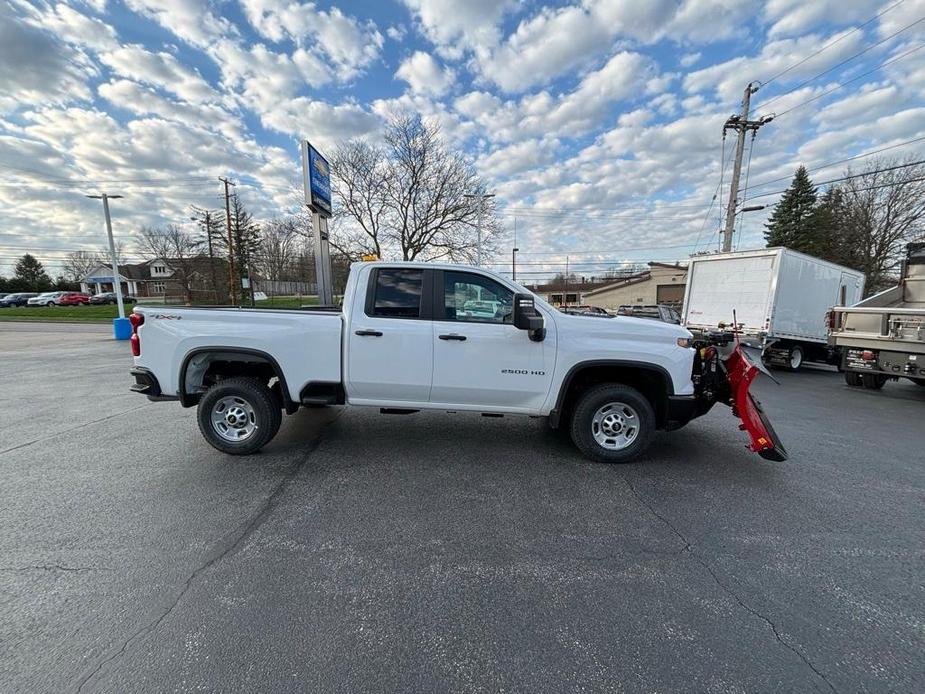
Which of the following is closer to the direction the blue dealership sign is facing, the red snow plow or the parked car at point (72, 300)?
the red snow plow

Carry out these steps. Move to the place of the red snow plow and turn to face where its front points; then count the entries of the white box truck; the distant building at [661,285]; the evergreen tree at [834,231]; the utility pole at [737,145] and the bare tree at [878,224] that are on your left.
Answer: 5

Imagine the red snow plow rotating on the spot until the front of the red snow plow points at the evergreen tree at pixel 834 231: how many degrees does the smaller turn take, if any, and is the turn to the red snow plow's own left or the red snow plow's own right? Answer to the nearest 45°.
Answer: approximately 90° to the red snow plow's own left

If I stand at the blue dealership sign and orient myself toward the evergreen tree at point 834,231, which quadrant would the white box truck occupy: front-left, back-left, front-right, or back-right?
front-right

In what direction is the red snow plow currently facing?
to the viewer's right

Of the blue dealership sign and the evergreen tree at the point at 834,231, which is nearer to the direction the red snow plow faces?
the evergreen tree

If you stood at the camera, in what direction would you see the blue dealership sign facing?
facing the viewer and to the right of the viewer

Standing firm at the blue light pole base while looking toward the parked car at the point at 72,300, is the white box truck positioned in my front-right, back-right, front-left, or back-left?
back-right

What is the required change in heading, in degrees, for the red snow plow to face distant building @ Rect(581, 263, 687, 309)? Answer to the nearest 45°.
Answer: approximately 90° to its left

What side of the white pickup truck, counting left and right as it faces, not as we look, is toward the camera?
right

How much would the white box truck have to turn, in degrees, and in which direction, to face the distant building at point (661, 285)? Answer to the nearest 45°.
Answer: approximately 45° to its left

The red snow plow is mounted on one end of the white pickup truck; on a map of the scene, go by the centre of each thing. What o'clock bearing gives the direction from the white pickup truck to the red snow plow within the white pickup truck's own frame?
The red snow plow is roughly at 12 o'clock from the white pickup truck.

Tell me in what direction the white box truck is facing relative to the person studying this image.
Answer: facing away from the viewer and to the right of the viewer

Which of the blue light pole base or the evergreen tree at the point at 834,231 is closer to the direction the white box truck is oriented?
the evergreen tree

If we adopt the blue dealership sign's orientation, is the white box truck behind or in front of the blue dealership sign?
in front

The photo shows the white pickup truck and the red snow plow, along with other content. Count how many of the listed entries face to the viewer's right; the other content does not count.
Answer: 2

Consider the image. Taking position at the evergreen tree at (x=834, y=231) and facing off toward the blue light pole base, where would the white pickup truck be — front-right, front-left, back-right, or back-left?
front-left
